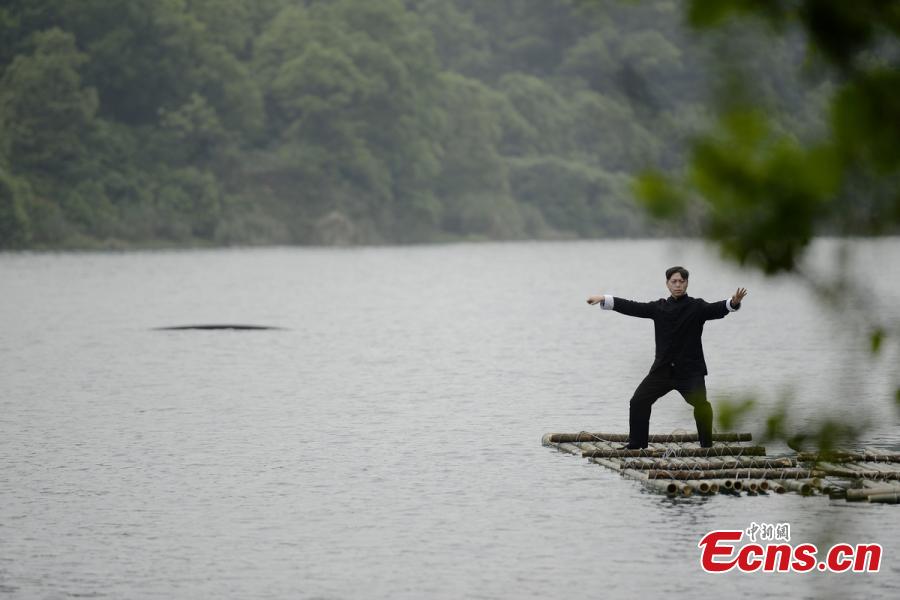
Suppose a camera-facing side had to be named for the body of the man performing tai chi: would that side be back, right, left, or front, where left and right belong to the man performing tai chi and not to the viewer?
front

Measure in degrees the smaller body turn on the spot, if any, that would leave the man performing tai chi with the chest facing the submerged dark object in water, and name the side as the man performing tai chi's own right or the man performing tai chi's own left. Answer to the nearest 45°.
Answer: approximately 135° to the man performing tai chi's own right
